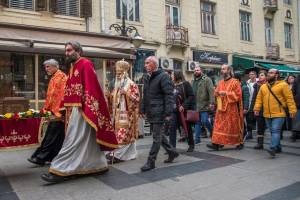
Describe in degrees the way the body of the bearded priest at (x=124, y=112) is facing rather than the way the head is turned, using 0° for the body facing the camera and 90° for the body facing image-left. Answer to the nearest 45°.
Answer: approximately 45°

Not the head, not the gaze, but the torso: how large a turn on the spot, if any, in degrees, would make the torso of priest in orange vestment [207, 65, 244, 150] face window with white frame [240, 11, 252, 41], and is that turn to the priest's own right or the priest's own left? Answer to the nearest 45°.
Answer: approximately 135° to the priest's own right
